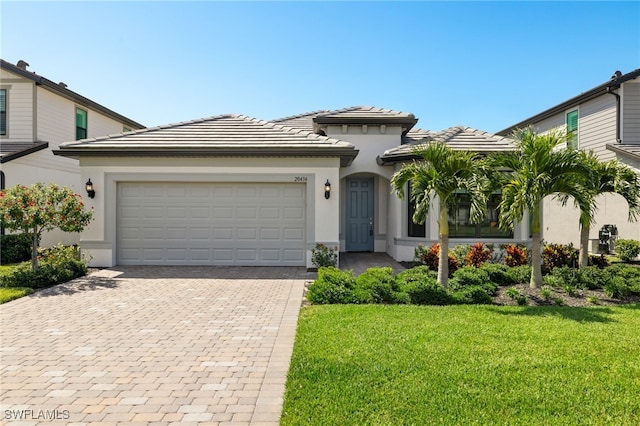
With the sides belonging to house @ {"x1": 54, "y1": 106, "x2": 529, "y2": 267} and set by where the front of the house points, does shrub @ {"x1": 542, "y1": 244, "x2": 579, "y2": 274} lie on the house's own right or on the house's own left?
on the house's own left

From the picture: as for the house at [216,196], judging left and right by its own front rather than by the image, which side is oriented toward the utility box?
left

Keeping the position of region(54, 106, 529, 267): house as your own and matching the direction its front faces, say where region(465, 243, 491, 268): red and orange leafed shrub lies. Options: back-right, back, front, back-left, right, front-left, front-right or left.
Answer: left

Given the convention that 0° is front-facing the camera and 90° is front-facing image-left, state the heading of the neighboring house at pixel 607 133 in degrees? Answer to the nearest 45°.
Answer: approximately 315°

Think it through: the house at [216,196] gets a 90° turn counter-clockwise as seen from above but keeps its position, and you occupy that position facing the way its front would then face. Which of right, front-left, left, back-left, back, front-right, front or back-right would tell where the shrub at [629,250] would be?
front

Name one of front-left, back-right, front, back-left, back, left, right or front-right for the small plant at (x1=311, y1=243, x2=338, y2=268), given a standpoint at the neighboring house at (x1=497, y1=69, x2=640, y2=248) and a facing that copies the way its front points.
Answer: right

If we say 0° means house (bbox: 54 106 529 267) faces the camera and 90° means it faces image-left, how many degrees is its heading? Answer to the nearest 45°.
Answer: approximately 0°

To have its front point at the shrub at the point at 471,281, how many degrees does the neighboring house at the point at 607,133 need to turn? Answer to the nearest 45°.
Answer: approximately 45° to its right

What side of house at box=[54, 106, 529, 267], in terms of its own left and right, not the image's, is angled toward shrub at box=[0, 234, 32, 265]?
right

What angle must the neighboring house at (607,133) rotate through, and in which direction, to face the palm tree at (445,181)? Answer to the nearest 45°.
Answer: approximately 45° to its right

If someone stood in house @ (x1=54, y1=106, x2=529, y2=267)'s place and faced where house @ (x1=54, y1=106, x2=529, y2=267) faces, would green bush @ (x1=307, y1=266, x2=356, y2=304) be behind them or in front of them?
in front
